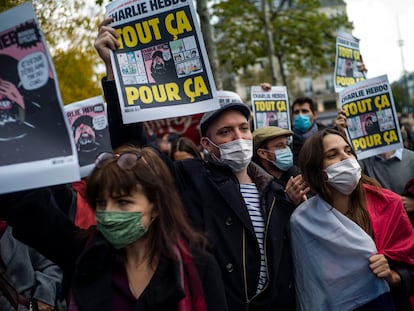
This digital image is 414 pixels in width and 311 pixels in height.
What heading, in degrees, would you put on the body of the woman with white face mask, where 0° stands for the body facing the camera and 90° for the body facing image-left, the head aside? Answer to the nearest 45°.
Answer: approximately 315°

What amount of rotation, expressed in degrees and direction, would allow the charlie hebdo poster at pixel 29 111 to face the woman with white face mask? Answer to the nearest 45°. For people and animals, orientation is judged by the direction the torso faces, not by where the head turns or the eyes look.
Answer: approximately 90° to its left

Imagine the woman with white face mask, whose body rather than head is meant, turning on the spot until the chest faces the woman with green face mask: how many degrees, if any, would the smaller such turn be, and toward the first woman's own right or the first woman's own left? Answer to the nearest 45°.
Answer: approximately 90° to the first woman's own right

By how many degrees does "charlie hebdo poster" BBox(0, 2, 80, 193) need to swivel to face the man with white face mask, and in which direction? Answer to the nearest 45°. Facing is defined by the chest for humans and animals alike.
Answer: approximately 135° to its left

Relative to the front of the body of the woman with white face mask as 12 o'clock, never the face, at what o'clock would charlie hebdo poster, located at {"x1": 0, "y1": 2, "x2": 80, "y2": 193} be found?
The charlie hebdo poster is roughly at 3 o'clock from the woman with white face mask.

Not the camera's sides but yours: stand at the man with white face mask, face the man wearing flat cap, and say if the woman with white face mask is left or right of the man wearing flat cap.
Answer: right

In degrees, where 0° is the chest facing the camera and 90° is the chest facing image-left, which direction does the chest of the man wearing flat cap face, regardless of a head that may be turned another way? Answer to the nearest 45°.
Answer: approximately 315°

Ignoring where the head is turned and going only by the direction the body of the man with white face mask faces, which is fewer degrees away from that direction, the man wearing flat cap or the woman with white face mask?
the woman with white face mask

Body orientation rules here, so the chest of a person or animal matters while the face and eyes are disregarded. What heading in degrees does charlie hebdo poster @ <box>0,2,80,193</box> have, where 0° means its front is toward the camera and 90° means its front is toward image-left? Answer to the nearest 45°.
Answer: approximately 0°

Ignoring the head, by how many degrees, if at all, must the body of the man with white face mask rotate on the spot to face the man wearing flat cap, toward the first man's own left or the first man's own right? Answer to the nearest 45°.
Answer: approximately 135° to the first man's own left

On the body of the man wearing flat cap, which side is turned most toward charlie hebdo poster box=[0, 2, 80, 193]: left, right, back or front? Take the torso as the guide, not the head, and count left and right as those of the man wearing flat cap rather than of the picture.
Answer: right
